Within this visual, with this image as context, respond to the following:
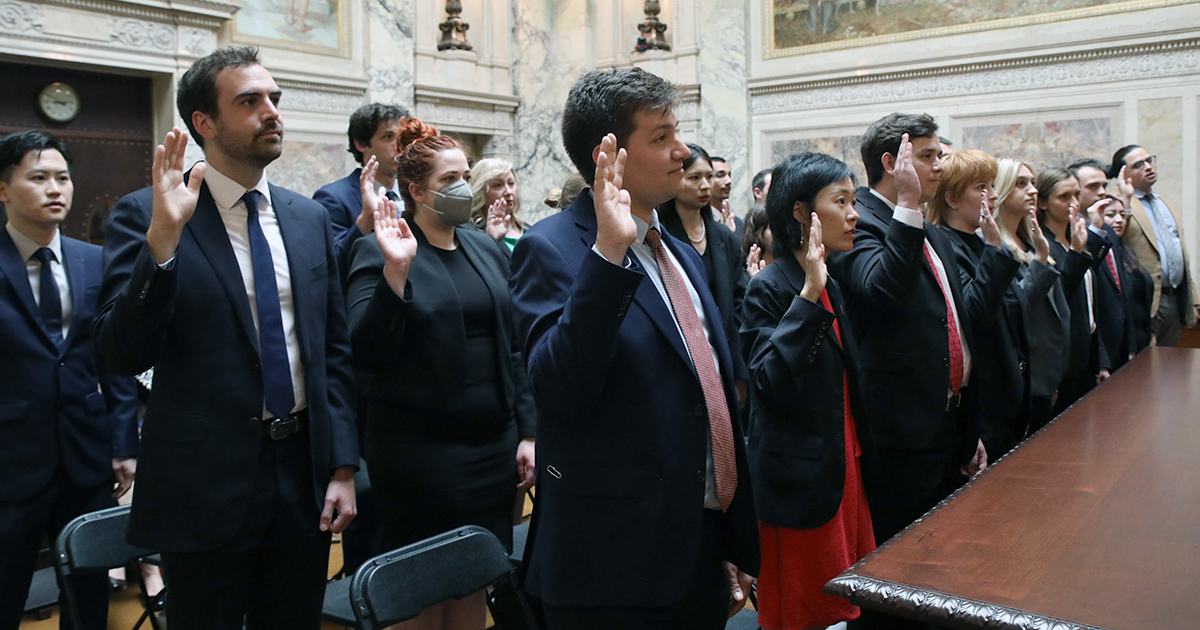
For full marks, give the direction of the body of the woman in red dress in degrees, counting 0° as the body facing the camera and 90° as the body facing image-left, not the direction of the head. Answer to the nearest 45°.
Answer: approximately 270°

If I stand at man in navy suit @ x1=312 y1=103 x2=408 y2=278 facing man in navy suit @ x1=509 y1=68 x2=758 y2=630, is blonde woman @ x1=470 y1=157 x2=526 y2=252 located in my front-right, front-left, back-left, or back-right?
front-left

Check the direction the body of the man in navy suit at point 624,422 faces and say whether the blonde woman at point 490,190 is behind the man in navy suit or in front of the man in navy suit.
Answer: behind

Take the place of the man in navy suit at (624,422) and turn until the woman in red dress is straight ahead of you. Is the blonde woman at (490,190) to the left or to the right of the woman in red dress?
left

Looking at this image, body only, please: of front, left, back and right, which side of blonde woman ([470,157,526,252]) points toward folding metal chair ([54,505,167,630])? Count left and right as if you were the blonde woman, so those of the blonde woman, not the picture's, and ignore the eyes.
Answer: right

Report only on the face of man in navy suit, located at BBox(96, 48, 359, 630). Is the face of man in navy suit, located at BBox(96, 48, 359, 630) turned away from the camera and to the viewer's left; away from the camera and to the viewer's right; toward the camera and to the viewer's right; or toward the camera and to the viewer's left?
toward the camera and to the viewer's right

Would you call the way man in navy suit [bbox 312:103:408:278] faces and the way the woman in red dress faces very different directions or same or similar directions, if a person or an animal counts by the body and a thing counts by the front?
same or similar directions

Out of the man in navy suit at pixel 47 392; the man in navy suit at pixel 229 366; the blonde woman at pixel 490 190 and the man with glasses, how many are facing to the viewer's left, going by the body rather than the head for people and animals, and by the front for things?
0

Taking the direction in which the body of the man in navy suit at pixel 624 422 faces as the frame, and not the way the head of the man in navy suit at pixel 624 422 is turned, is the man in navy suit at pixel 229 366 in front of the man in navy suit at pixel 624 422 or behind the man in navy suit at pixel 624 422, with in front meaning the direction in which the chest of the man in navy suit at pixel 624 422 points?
behind

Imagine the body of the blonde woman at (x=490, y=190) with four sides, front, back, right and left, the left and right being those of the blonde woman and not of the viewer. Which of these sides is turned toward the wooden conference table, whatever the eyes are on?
front

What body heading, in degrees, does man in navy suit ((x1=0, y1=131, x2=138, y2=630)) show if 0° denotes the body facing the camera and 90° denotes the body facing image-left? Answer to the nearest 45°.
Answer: approximately 315°

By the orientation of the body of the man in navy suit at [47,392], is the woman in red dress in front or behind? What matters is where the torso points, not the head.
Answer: in front

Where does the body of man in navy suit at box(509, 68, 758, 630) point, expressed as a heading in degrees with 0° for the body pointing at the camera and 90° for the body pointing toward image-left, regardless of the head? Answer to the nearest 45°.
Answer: approximately 315°

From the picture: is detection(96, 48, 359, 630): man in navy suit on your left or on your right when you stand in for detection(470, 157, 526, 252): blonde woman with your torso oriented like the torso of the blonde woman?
on your right

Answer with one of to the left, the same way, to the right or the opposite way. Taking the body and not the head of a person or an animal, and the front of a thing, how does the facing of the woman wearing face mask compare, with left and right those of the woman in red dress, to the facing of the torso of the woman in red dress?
the same way

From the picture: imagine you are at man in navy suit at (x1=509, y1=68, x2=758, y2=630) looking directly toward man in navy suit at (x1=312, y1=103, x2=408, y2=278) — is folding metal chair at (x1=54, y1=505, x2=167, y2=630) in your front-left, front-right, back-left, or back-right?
front-left

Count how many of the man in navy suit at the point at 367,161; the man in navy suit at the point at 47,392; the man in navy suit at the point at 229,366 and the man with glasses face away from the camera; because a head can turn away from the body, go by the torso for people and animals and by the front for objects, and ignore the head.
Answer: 0

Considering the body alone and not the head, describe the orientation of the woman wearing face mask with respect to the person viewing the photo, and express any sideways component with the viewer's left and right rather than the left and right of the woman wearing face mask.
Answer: facing the viewer and to the right of the viewer

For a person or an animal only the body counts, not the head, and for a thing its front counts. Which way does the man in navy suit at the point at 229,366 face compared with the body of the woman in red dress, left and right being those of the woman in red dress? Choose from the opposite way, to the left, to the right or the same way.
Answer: the same way

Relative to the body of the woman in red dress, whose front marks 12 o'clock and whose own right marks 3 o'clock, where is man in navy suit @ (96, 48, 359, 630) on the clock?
The man in navy suit is roughly at 5 o'clock from the woman in red dress.
